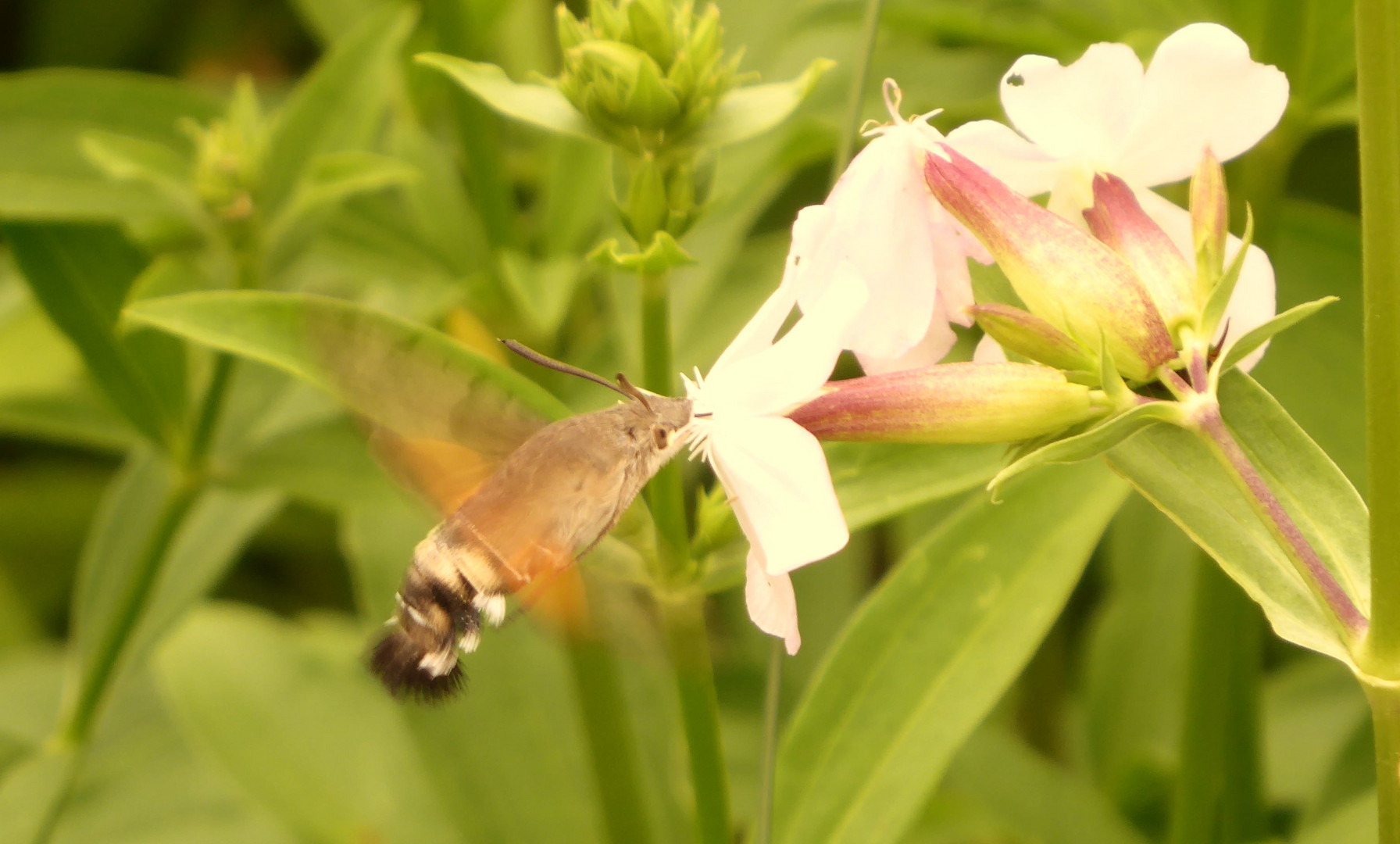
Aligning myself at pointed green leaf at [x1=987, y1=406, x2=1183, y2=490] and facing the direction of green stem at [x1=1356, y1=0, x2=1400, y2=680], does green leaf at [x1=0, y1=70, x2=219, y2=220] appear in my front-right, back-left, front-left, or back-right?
back-left

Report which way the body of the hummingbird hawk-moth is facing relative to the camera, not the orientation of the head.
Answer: to the viewer's right
